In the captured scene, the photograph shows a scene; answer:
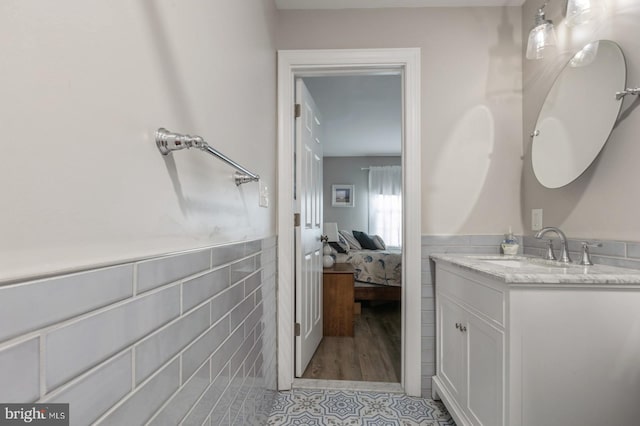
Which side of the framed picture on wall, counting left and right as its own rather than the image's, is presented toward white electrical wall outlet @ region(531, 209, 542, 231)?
front

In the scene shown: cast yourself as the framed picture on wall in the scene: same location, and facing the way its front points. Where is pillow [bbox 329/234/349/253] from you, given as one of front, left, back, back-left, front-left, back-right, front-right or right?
front

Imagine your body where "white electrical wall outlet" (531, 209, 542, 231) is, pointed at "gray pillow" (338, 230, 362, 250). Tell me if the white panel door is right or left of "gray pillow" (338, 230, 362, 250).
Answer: left

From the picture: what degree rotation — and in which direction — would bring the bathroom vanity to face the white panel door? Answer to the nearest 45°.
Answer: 0° — it already faces it

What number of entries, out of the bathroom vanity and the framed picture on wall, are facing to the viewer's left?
1

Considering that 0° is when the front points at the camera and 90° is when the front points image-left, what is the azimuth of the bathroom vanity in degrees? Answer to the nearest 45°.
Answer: approximately 90°

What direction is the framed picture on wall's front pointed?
toward the camera

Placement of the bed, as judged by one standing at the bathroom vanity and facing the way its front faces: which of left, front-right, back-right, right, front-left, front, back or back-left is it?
front-right

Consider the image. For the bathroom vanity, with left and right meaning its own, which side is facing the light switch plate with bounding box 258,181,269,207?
front

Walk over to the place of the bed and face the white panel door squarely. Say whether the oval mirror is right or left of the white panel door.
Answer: left

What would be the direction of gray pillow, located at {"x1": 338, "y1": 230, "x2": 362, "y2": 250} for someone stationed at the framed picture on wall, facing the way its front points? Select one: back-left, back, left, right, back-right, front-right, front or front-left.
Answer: front

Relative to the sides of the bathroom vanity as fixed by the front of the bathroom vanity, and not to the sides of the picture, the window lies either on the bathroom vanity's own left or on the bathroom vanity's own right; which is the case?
on the bathroom vanity's own right

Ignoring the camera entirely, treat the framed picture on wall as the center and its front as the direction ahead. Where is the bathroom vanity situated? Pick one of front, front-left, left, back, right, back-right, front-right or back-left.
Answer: front

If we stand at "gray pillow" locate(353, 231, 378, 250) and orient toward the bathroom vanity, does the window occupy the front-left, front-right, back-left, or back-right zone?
back-left
